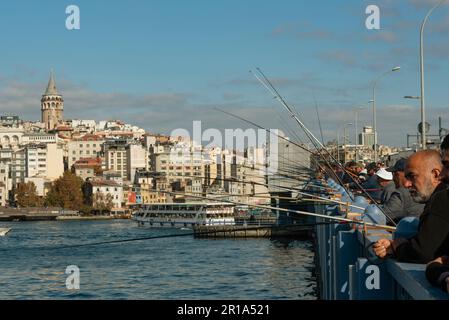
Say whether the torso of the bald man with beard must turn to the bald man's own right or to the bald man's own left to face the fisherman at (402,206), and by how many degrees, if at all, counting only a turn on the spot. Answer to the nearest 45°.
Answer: approximately 90° to the bald man's own right

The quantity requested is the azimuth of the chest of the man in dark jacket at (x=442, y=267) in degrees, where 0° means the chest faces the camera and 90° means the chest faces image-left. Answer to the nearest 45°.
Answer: approximately 90°

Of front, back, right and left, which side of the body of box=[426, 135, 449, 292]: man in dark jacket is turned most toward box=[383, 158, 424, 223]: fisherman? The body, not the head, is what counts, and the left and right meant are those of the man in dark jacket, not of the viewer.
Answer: right

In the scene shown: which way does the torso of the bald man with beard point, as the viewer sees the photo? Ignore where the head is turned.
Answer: to the viewer's left

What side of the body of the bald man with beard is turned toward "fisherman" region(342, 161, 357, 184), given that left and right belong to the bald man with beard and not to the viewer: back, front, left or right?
right

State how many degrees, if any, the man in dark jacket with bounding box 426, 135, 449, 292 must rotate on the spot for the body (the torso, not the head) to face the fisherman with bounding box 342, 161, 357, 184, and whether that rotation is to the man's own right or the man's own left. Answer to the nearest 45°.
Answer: approximately 90° to the man's own right
